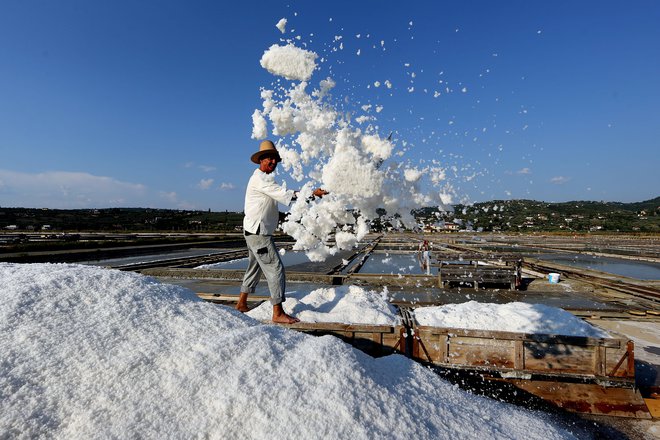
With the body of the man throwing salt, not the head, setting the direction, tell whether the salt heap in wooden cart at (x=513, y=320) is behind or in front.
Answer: in front

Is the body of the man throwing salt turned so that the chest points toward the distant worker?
no

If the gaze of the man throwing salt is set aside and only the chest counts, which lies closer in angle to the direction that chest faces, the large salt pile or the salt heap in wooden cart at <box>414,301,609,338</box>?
the salt heap in wooden cart

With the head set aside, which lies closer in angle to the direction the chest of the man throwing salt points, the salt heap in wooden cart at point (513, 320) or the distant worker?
the salt heap in wooden cart

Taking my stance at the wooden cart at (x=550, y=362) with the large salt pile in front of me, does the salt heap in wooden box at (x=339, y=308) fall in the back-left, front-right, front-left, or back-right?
front-right

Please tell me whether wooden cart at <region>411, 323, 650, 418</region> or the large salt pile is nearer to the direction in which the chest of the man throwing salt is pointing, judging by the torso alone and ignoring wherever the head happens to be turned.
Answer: the wooden cart

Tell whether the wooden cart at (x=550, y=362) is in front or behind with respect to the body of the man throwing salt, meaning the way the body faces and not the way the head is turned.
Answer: in front

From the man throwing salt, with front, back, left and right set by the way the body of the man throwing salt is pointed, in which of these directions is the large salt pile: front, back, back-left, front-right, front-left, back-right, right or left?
right

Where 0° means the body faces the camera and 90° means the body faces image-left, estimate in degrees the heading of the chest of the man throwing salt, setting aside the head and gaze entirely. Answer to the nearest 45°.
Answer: approximately 270°
